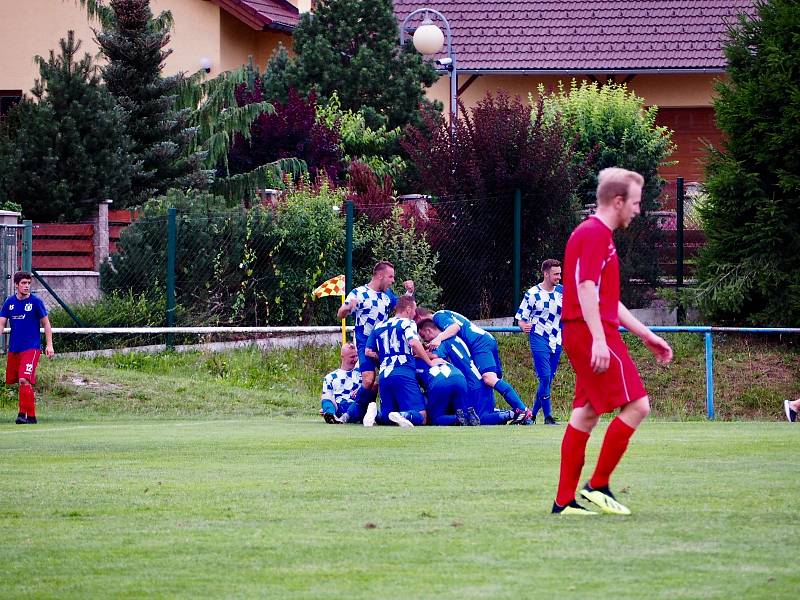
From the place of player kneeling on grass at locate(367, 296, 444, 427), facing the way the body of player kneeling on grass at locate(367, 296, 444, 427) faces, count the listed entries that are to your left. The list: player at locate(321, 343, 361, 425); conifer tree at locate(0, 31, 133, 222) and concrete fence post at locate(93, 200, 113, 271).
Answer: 3

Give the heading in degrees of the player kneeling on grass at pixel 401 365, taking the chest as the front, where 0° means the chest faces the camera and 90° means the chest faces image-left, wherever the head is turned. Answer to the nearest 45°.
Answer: approximately 225°

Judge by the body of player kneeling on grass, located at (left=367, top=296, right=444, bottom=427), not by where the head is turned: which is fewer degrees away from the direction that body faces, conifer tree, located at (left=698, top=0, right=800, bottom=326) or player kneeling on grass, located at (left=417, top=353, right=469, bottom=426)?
the conifer tree

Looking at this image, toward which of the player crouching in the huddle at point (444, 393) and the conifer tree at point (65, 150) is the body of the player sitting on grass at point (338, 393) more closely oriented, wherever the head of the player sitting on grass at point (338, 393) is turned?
the player crouching in the huddle

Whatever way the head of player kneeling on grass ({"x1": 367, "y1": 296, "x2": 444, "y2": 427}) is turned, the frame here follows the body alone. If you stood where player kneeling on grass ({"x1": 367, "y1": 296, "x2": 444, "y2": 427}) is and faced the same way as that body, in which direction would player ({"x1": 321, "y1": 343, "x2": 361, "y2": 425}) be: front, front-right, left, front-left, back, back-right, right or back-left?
left

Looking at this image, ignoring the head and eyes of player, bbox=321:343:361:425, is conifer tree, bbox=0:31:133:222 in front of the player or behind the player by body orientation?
behind

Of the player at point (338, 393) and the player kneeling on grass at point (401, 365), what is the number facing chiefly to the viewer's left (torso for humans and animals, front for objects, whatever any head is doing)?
0

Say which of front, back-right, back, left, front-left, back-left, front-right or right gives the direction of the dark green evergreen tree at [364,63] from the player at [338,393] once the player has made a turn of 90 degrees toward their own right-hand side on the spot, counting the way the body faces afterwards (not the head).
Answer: back-right

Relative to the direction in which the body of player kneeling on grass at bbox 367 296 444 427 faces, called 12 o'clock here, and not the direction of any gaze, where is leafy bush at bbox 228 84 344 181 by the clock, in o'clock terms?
The leafy bush is roughly at 10 o'clock from the player kneeling on grass.

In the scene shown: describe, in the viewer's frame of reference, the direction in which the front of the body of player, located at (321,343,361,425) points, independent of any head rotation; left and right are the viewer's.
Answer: facing the viewer and to the right of the viewer
